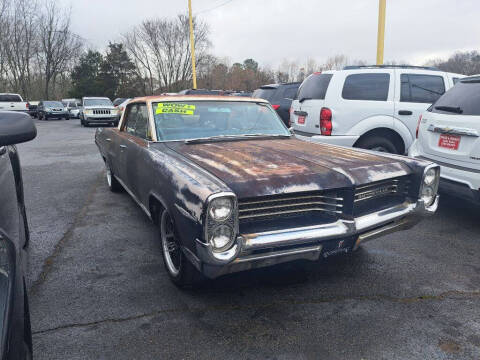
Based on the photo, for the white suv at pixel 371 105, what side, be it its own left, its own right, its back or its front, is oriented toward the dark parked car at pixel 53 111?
left

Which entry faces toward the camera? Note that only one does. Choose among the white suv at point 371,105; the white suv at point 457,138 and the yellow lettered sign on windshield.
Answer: the yellow lettered sign on windshield

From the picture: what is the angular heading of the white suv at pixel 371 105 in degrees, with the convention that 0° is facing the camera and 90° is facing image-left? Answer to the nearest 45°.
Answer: approximately 225°

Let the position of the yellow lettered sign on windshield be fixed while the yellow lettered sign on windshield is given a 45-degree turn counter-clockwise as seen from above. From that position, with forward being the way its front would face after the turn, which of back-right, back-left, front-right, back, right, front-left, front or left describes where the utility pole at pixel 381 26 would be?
left

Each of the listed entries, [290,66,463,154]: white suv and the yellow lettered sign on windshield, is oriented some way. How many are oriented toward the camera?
1

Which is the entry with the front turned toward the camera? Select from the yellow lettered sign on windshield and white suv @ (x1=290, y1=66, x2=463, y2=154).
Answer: the yellow lettered sign on windshield

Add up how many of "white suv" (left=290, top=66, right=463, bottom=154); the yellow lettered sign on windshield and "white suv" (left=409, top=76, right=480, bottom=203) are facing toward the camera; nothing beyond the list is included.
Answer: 1

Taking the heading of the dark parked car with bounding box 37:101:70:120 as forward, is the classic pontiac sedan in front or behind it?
in front

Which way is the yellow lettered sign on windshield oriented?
toward the camera

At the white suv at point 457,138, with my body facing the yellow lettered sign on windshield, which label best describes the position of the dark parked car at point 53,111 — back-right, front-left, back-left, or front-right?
front-right

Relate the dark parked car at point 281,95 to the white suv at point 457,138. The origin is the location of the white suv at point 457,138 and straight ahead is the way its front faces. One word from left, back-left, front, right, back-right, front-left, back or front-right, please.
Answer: left

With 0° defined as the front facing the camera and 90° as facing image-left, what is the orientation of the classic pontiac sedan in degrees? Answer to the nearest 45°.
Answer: approximately 315°

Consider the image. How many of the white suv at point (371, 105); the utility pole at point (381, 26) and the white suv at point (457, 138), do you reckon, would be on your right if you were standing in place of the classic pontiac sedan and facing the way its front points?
0

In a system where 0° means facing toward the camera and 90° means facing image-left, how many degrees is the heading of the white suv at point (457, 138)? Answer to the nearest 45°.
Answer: approximately 225°

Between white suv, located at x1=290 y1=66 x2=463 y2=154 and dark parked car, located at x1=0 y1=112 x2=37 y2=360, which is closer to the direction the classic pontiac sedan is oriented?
the dark parked car
